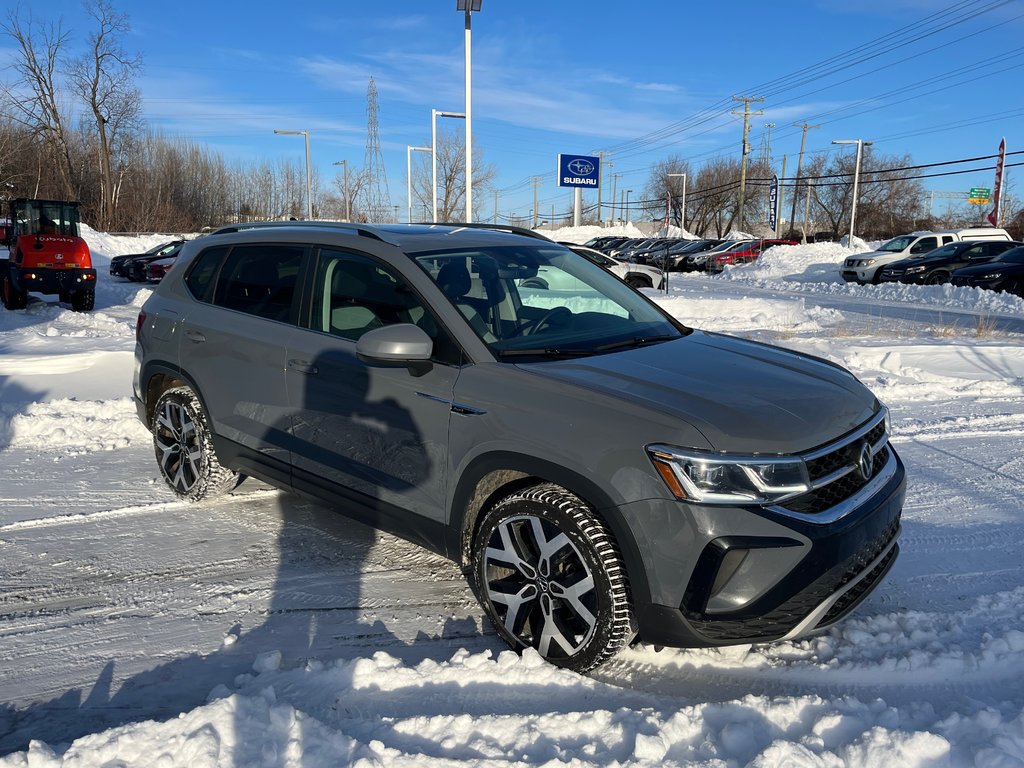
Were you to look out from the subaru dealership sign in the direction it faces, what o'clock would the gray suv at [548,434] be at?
The gray suv is roughly at 12 o'clock from the subaru dealership sign.

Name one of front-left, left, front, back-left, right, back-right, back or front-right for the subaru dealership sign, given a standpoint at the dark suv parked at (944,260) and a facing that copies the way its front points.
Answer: front-right

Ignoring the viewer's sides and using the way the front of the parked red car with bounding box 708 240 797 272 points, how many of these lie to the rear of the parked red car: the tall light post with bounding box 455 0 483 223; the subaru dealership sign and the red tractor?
0

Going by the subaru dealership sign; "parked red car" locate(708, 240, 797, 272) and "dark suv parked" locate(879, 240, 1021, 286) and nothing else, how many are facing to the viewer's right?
0

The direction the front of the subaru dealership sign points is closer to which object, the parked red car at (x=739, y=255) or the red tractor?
the red tractor

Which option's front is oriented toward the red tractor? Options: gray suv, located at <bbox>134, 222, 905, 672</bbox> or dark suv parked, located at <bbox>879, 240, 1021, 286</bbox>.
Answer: the dark suv parked

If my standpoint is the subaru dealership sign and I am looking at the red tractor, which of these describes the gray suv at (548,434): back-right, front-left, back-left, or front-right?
front-left

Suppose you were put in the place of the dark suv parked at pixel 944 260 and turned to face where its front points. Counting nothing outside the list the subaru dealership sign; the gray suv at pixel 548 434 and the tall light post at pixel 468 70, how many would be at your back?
0

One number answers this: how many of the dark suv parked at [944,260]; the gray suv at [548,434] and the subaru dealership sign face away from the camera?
0

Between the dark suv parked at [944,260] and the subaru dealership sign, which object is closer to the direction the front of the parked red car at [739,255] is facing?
the subaru dealership sign

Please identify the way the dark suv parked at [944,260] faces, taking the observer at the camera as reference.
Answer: facing the viewer and to the left of the viewer

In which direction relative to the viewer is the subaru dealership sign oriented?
toward the camera

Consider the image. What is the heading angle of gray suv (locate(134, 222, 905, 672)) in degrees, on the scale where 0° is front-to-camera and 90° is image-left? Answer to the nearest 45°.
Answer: approximately 315°

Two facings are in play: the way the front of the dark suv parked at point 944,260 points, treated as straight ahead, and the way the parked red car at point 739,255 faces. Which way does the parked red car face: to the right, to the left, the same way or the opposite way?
the same way

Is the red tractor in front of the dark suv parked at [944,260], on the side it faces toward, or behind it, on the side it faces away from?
in front

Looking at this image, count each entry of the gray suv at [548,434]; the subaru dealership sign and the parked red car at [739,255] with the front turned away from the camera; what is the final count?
0

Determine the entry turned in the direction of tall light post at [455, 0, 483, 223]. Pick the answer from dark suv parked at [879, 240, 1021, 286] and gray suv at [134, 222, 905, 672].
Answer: the dark suv parked
